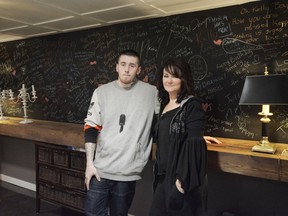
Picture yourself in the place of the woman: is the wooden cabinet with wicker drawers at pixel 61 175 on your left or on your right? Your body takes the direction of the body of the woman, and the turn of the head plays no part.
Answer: on your right

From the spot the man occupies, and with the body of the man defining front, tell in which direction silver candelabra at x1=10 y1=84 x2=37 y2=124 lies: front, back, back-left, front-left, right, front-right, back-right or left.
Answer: back-right

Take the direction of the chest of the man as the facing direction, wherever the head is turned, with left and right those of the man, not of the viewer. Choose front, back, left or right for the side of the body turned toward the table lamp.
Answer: left

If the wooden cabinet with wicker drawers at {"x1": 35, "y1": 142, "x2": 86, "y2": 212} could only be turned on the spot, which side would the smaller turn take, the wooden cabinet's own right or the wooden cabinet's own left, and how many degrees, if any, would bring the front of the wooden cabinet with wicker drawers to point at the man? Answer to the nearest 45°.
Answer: approximately 45° to the wooden cabinet's own left

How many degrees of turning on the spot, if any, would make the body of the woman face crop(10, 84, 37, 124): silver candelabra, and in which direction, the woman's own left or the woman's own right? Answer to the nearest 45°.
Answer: approximately 90° to the woman's own right

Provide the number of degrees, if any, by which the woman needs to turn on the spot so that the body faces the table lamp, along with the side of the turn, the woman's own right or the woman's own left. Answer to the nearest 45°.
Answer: approximately 180°

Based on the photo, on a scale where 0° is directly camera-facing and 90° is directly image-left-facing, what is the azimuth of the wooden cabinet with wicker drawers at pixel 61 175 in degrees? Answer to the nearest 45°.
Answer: approximately 45°
